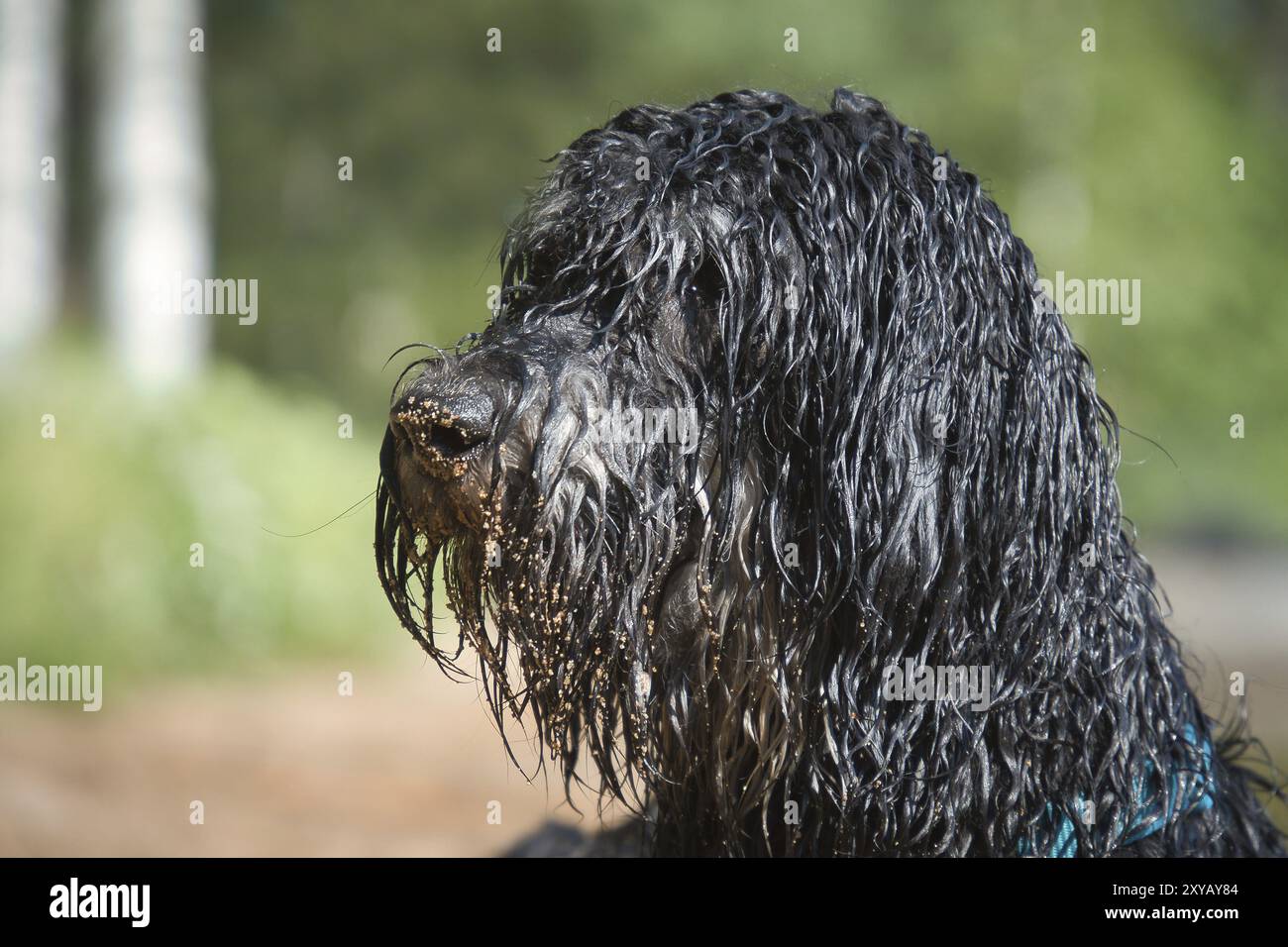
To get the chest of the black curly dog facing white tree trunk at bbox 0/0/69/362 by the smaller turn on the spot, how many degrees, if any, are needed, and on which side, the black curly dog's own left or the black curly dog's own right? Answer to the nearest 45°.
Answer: approximately 45° to the black curly dog's own right

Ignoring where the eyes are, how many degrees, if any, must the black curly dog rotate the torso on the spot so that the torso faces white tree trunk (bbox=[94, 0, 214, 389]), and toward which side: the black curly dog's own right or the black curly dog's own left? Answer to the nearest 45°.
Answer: approximately 45° to the black curly dog's own right

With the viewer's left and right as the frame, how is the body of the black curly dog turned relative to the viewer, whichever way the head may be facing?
facing to the left of the viewer
